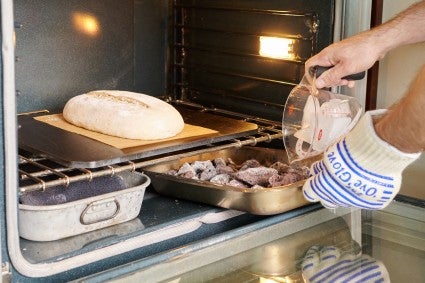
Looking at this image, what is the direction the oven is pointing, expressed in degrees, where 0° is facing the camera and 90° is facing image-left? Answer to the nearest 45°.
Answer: approximately 315°
